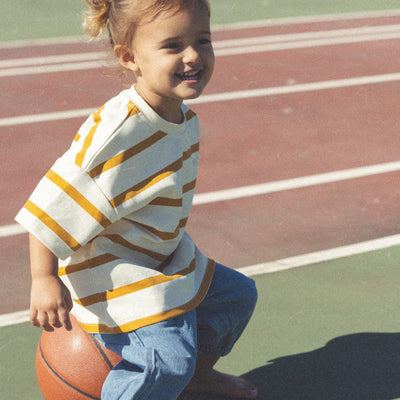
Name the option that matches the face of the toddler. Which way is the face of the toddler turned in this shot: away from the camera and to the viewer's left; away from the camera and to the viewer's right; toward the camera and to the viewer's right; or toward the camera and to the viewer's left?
toward the camera and to the viewer's right

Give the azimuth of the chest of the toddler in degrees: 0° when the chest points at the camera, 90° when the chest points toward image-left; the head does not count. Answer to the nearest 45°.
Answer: approximately 315°
